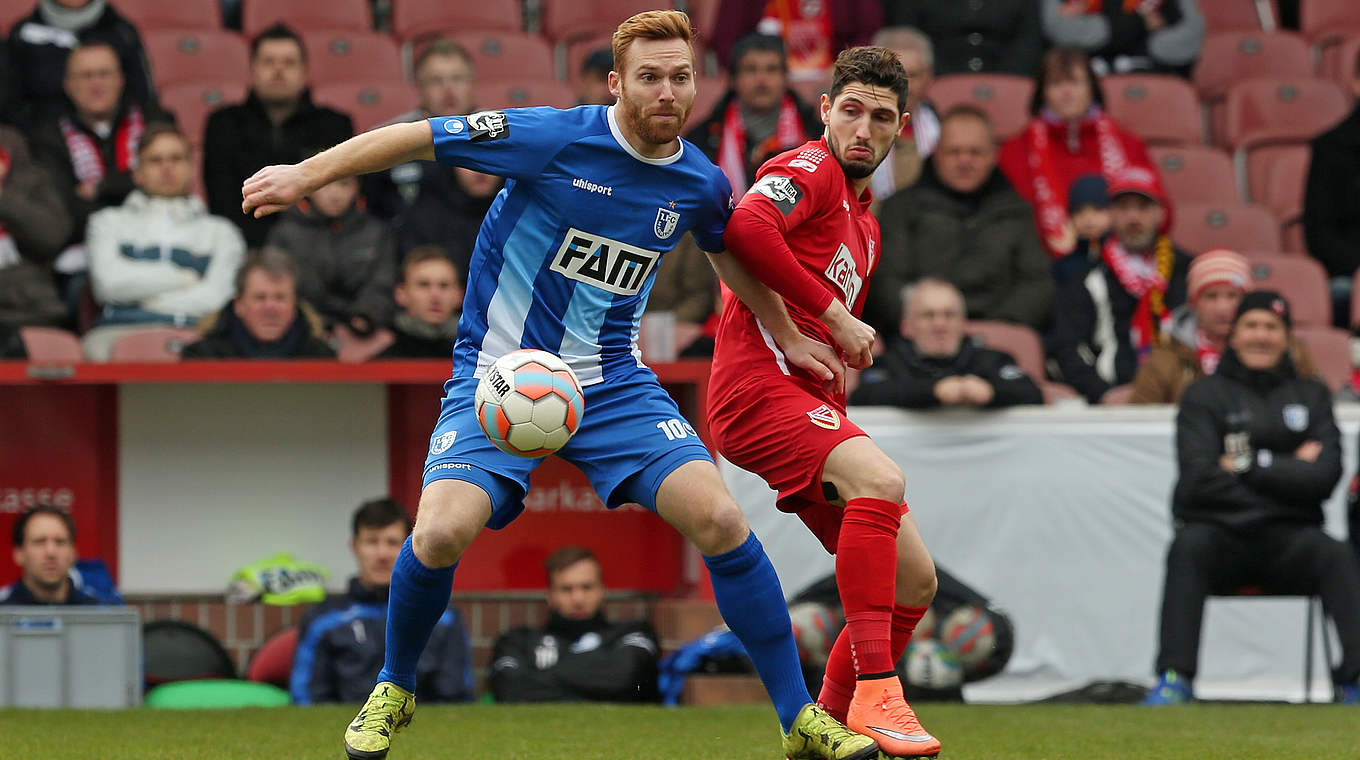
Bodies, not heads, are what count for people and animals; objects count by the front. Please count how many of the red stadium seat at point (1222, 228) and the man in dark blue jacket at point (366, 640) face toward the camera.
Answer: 2

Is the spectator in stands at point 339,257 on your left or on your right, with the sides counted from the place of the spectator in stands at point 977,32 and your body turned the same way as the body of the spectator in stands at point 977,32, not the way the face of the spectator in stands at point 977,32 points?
on your right

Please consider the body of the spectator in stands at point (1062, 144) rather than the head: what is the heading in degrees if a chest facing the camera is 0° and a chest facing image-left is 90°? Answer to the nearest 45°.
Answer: approximately 0°

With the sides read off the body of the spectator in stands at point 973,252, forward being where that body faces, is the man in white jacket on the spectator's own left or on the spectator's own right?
on the spectator's own right

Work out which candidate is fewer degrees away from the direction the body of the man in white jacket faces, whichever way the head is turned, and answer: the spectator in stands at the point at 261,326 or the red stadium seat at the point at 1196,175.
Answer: the spectator in stands

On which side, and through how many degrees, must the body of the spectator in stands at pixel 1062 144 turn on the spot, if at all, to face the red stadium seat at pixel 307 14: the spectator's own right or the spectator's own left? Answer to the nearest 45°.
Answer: approximately 90° to the spectator's own right

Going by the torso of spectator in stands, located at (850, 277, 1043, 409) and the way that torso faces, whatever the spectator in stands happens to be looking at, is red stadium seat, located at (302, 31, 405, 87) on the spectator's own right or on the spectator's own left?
on the spectator's own right
